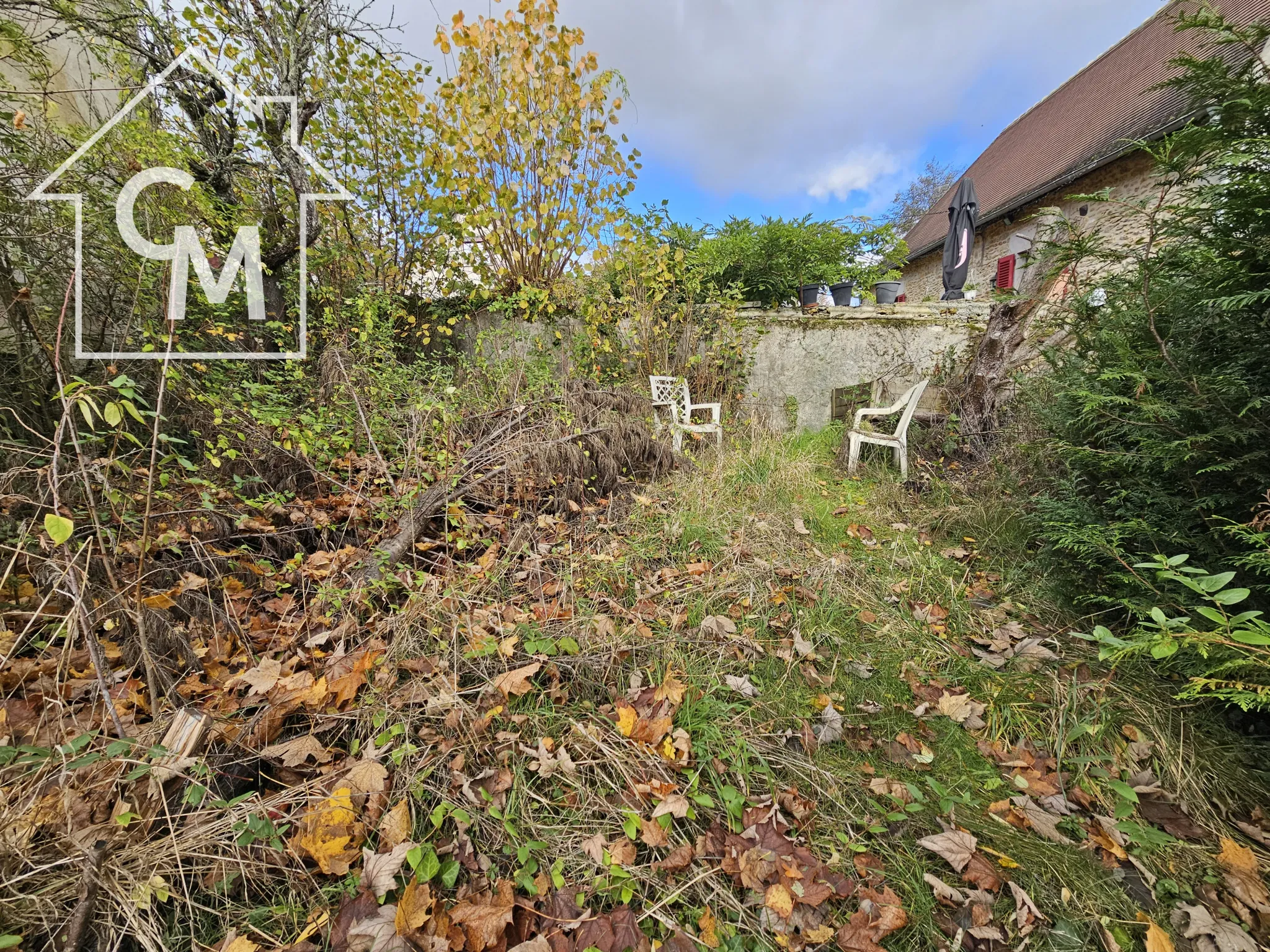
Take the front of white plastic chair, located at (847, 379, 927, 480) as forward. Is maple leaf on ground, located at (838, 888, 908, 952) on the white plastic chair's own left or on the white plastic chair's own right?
on the white plastic chair's own left

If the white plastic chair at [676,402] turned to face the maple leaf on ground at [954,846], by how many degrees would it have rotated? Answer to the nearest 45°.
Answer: approximately 45° to its right

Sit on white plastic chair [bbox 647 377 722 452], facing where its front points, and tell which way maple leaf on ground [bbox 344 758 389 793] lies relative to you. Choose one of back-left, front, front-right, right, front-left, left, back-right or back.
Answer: front-right

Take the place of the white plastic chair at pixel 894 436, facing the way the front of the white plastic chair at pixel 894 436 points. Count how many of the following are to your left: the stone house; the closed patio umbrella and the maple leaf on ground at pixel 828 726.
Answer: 1

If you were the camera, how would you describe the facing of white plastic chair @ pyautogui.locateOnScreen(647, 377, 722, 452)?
facing the viewer and to the right of the viewer

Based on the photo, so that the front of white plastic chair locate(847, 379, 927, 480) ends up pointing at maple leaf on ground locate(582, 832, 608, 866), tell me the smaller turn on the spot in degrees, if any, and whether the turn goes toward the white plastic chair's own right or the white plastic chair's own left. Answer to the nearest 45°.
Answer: approximately 90° to the white plastic chair's own left

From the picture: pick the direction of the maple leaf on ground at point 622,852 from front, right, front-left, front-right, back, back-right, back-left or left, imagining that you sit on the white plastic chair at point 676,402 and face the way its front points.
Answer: front-right

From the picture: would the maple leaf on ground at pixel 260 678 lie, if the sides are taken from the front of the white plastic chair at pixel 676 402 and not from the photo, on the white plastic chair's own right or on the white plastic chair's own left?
on the white plastic chair's own right

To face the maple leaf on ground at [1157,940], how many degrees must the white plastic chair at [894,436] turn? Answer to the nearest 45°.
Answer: approximately 90° to its left

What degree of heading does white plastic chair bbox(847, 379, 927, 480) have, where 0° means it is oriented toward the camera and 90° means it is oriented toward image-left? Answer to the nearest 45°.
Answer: approximately 90°

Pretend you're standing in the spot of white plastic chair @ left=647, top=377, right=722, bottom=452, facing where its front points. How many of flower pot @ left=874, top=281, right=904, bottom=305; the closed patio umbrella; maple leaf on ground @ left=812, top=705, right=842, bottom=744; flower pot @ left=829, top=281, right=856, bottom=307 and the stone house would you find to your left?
4

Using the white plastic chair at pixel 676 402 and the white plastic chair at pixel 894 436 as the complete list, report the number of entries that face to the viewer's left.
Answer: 1
